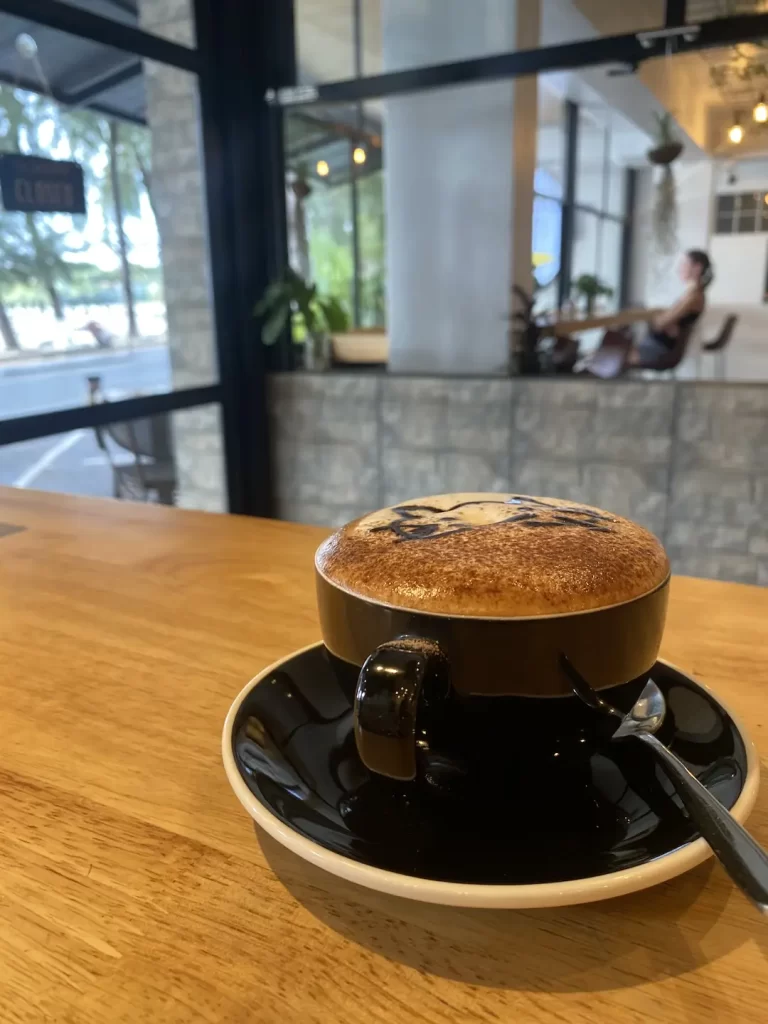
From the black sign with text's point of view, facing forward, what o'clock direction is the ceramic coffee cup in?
The ceramic coffee cup is roughly at 12 o'clock from the black sign with text.

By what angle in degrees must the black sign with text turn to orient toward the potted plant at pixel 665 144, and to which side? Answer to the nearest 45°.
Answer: approximately 90° to its left

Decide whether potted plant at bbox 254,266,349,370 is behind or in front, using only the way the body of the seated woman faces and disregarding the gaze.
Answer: in front

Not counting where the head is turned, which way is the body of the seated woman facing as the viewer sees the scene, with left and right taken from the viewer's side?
facing to the left of the viewer

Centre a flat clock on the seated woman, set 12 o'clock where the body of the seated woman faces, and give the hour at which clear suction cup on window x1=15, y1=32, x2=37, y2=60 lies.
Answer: The clear suction cup on window is roughly at 11 o'clock from the seated woman.

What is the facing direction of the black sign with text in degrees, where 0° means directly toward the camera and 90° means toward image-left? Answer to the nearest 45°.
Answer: approximately 0°

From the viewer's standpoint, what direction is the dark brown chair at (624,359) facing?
to the viewer's left

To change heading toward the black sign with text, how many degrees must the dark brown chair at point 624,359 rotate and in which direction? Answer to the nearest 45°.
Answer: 0° — it already faces it

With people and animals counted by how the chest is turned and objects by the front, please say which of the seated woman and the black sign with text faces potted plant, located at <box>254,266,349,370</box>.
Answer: the seated woman

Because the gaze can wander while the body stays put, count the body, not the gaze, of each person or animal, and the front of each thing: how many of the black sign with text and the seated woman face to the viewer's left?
1

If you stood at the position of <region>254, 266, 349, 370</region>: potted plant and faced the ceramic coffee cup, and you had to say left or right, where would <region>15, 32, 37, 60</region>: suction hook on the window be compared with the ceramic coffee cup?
right

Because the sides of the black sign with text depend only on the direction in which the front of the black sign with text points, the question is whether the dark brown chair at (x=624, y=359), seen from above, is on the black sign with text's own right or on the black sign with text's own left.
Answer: on the black sign with text's own left
